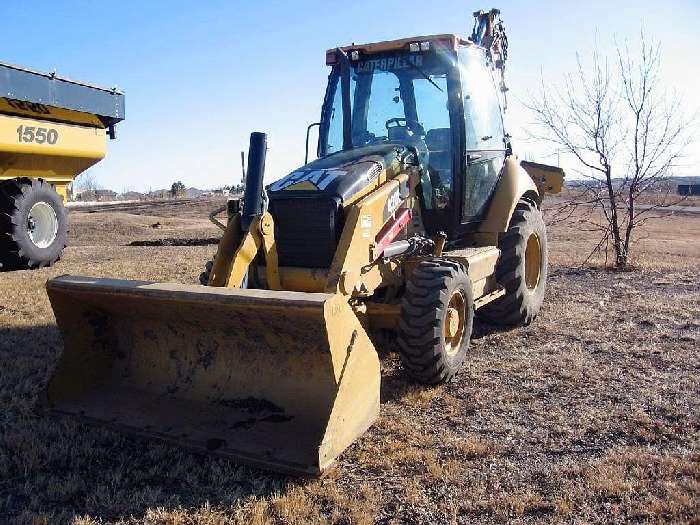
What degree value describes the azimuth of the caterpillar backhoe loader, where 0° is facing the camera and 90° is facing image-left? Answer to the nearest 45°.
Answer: approximately 45°

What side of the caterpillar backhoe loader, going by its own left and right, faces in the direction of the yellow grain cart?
right
